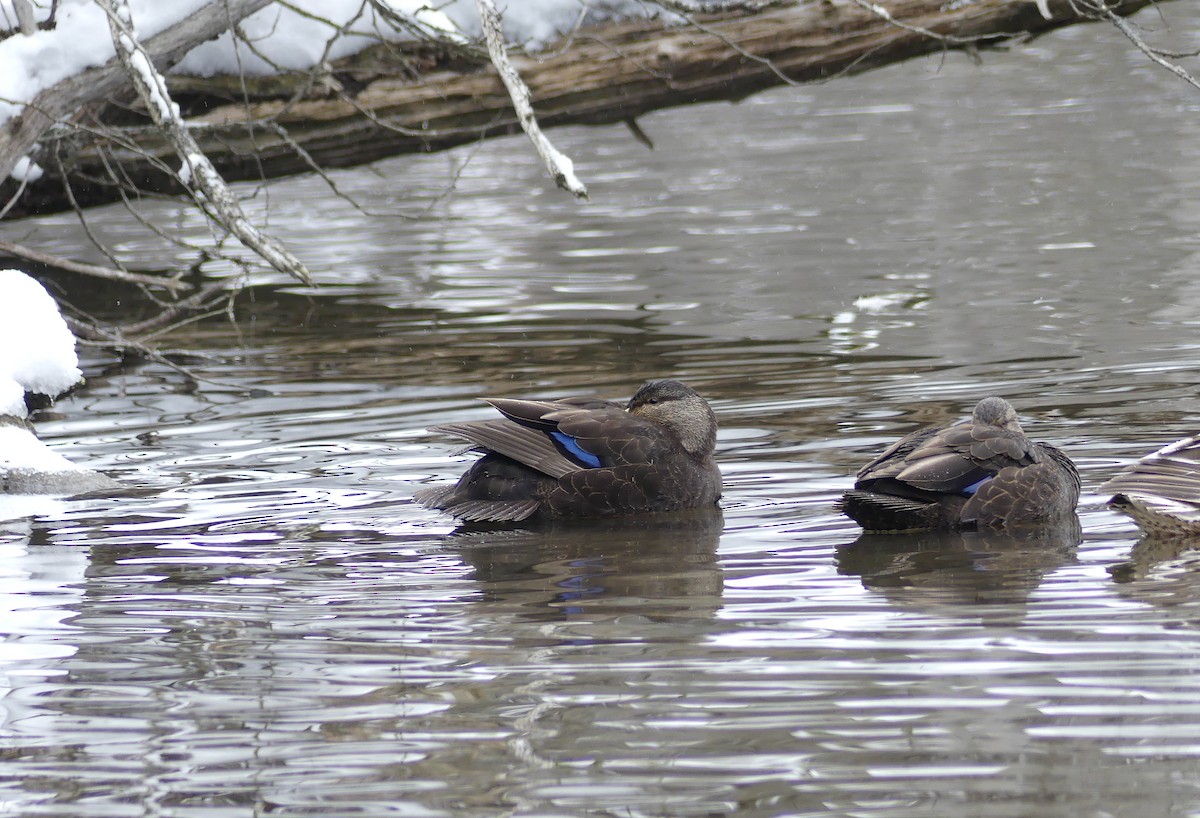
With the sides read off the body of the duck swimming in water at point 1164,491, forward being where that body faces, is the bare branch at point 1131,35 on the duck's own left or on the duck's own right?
on the duck's own left

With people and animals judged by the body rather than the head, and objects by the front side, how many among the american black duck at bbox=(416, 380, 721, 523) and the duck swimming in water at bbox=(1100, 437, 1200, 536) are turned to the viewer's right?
2

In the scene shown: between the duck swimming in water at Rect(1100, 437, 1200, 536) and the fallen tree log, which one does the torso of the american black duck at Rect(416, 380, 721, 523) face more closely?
the duck swimming in water

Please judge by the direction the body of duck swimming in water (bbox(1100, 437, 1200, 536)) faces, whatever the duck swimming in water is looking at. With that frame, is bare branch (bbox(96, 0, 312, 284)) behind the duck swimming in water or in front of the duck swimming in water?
behind

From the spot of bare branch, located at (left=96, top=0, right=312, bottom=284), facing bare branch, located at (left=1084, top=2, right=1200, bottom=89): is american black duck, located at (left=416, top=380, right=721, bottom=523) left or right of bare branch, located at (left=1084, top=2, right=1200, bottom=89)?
right

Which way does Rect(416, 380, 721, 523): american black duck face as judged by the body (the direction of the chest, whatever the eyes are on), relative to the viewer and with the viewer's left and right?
facing to the right of the viewer

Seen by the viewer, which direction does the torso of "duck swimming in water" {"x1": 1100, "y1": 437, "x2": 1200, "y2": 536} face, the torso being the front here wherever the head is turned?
to the viewer's right

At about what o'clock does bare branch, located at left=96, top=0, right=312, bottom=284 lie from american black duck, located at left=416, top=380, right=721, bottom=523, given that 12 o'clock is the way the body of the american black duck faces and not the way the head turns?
The bare branch is roughly at 7 o'clock from the american black duck.

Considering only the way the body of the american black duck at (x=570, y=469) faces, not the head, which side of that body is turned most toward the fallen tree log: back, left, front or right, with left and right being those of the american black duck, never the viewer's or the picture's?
left
